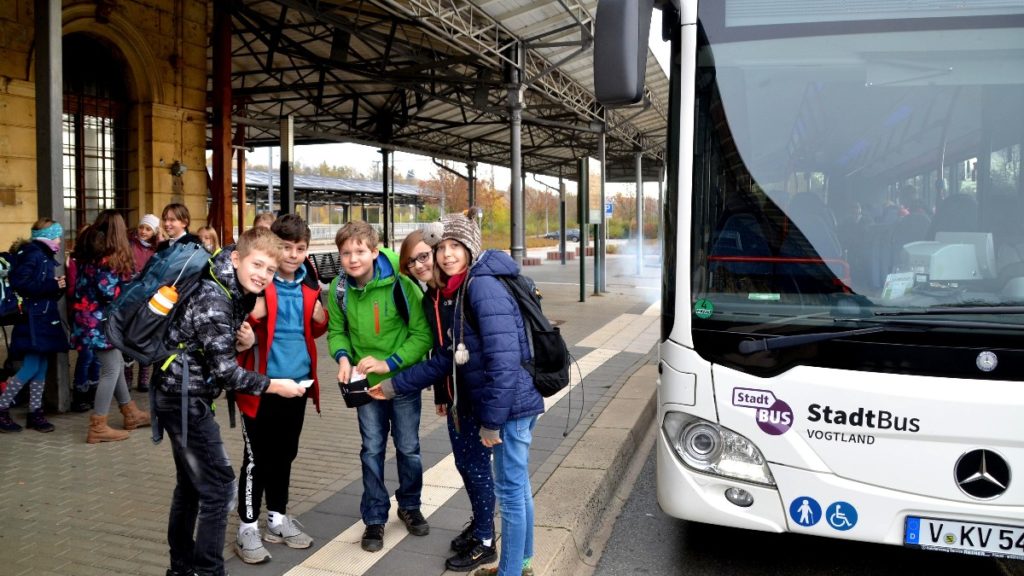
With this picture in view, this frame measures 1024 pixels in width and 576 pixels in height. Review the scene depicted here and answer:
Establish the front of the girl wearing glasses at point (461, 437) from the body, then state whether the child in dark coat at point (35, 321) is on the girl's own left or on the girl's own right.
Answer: on the girl's own right

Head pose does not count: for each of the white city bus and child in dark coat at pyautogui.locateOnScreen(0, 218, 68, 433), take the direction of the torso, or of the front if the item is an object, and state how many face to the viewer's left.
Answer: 0

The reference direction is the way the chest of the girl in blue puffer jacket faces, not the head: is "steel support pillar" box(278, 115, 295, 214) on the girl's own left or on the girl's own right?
on the girl's own right

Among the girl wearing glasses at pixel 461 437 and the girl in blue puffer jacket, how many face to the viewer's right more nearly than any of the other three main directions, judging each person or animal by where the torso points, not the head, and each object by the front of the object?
0

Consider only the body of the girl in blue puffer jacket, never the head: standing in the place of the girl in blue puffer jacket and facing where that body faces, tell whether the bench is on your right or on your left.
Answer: on your right

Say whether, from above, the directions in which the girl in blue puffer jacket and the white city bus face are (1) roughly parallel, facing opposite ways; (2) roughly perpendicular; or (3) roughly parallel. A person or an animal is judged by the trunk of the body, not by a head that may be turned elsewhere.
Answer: roughly perpendicular

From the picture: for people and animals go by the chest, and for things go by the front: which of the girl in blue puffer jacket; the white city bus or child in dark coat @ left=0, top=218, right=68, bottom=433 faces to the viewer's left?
the girl in blue puffer jacket

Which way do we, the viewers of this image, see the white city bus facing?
facing the viewer

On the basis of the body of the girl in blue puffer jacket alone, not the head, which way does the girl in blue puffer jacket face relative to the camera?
to the viewer's left

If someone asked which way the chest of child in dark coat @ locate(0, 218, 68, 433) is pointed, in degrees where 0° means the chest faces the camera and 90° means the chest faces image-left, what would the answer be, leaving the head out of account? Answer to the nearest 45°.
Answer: approximately 270°

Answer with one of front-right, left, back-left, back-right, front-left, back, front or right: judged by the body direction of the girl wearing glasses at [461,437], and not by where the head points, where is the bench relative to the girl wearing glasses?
back-right
